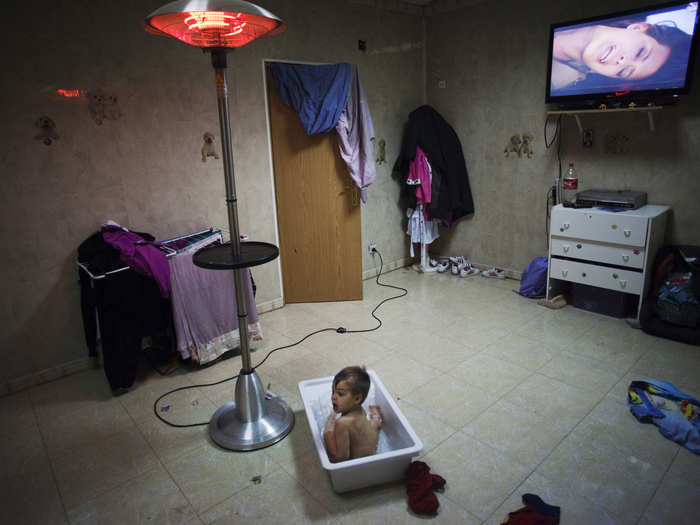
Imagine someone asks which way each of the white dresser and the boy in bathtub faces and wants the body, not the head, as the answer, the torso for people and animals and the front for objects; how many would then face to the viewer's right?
0

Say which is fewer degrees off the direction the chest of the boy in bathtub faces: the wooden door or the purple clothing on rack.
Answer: the wooden door

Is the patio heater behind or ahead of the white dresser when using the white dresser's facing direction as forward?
ahead

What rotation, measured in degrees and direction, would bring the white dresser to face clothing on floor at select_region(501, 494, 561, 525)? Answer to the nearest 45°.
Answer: approximately 45° to its left

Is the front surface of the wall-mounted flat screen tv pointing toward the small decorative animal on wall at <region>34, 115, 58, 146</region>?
yes

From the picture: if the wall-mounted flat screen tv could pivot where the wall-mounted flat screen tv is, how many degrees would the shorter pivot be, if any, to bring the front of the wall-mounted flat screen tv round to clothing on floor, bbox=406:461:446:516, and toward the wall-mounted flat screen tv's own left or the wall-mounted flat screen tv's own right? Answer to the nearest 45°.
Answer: approximately 45° to the wall-mounted flat screen tv's own left

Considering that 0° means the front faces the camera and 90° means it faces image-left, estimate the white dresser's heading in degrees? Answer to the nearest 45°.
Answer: approximately 45°

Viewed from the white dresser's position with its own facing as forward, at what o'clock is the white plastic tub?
The white plastic tub is roughly at 11 o'clock from the white dresser.

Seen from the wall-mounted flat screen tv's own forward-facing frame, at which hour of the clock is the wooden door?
The wooden door is roughly at 1 o'clock from the wall-mounted flat screen tv.
